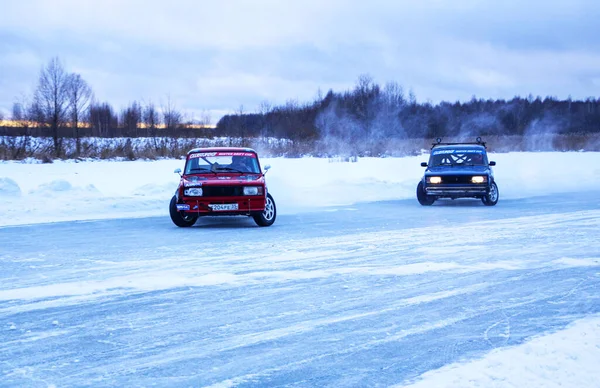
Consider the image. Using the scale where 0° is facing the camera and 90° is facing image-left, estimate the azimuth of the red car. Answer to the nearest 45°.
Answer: approximately 0°
